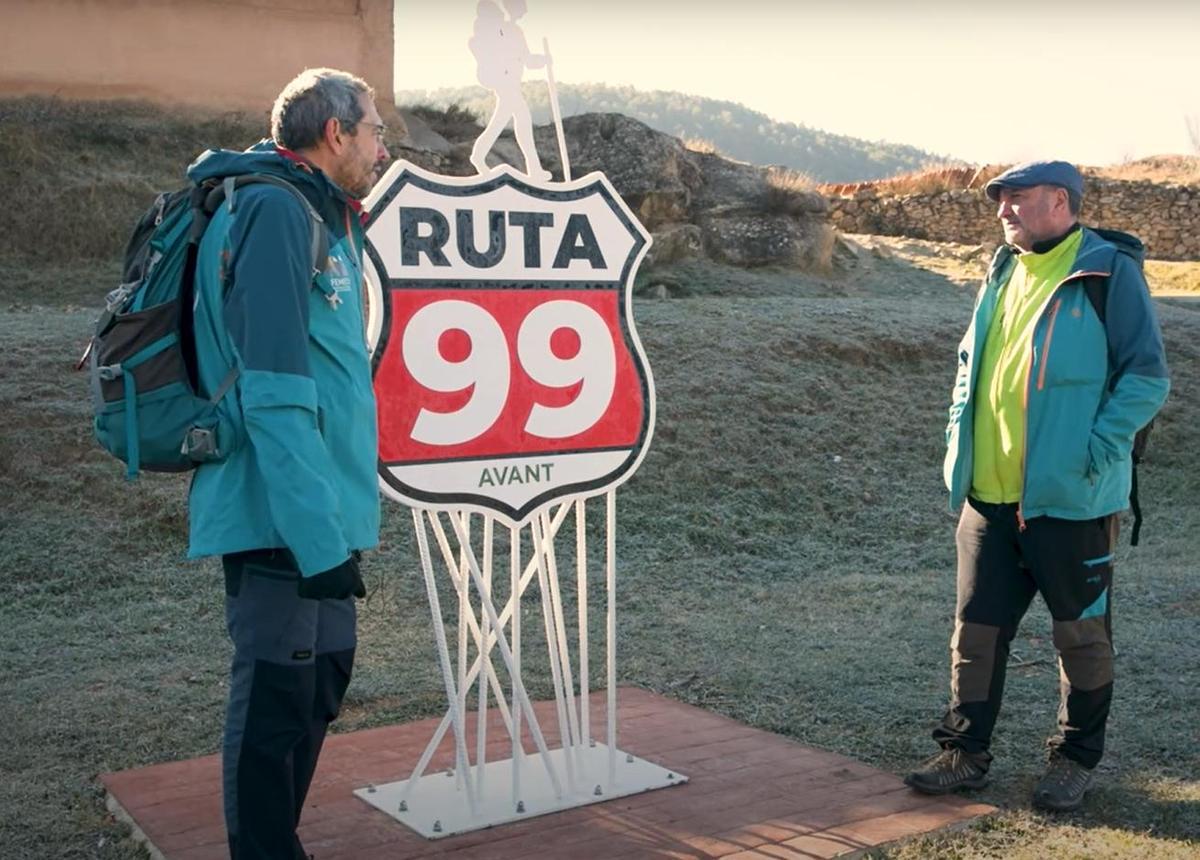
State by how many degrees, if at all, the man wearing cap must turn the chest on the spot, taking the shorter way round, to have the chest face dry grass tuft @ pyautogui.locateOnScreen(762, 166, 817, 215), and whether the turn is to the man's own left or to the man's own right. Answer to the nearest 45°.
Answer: approximately 135° to the man's own right

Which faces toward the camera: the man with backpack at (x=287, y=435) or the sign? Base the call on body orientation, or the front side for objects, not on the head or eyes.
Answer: the sign

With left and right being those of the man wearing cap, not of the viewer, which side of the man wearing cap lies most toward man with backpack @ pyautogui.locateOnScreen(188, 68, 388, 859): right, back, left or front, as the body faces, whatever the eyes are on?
front

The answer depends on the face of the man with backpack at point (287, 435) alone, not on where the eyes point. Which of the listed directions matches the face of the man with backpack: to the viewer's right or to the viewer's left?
to the viewer's right

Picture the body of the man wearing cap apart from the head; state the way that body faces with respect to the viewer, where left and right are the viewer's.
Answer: facing the viewer and to the left of the viewer

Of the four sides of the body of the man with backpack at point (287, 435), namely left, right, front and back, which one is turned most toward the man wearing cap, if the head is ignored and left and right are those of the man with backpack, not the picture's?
front

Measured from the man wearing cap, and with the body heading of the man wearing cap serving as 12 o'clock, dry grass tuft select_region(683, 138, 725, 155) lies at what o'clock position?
The dry grass tuft is roughly at 4 o'clock from the man wearing cap.

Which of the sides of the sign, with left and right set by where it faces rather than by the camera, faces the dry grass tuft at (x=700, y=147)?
back

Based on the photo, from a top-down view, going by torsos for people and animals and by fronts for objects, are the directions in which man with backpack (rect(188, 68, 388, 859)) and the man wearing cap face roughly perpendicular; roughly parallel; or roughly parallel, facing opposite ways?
roughly parallel, facing opposite ways

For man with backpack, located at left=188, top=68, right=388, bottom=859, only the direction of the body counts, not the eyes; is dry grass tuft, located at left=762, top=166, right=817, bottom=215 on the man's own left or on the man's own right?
on the man's own left

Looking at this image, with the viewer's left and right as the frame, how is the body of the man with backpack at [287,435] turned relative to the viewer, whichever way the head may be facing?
facing to the right of the viewer

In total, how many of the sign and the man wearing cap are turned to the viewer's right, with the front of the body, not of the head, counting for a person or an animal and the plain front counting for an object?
0

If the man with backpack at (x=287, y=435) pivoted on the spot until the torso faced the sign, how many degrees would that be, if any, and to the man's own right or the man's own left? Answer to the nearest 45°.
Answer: approximately 45° to the man's own left

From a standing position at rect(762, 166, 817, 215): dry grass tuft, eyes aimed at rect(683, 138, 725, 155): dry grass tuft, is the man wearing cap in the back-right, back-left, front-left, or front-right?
back-left

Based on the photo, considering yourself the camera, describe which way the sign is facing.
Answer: facing the viewer
